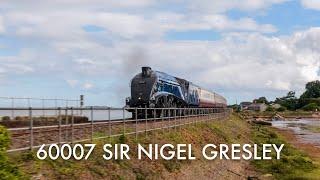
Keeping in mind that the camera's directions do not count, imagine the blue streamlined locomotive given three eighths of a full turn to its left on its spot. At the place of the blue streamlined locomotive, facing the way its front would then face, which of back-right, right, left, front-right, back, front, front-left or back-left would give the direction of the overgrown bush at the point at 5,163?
right

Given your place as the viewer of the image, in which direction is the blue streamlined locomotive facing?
facing the viewer and to the left of the viewer
